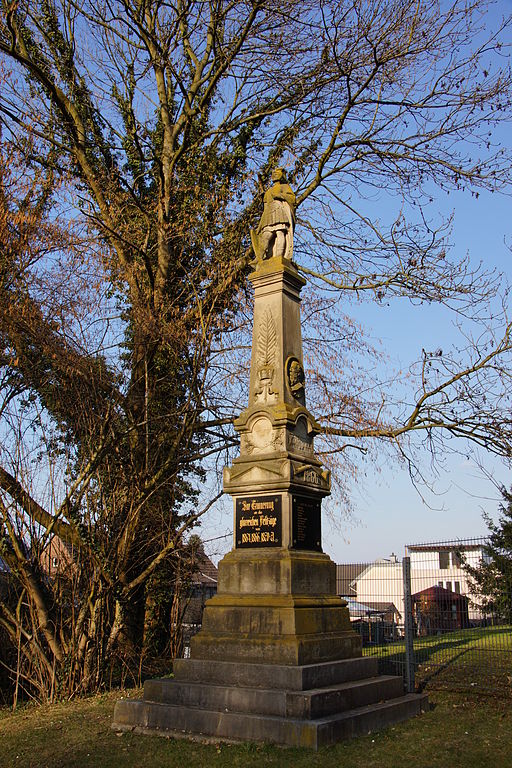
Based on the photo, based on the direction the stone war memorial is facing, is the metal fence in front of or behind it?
behind

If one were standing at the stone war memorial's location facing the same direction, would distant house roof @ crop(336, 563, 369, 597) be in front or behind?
behind

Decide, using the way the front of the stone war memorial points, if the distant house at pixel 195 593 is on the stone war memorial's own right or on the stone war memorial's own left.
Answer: on the stone war memorial's own right

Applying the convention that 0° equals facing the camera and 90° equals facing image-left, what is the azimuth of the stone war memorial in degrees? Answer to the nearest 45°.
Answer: approximately 45°

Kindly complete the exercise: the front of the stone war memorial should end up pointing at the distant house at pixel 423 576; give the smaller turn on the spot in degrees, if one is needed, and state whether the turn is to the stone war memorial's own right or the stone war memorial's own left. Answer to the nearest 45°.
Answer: approximately 180°
